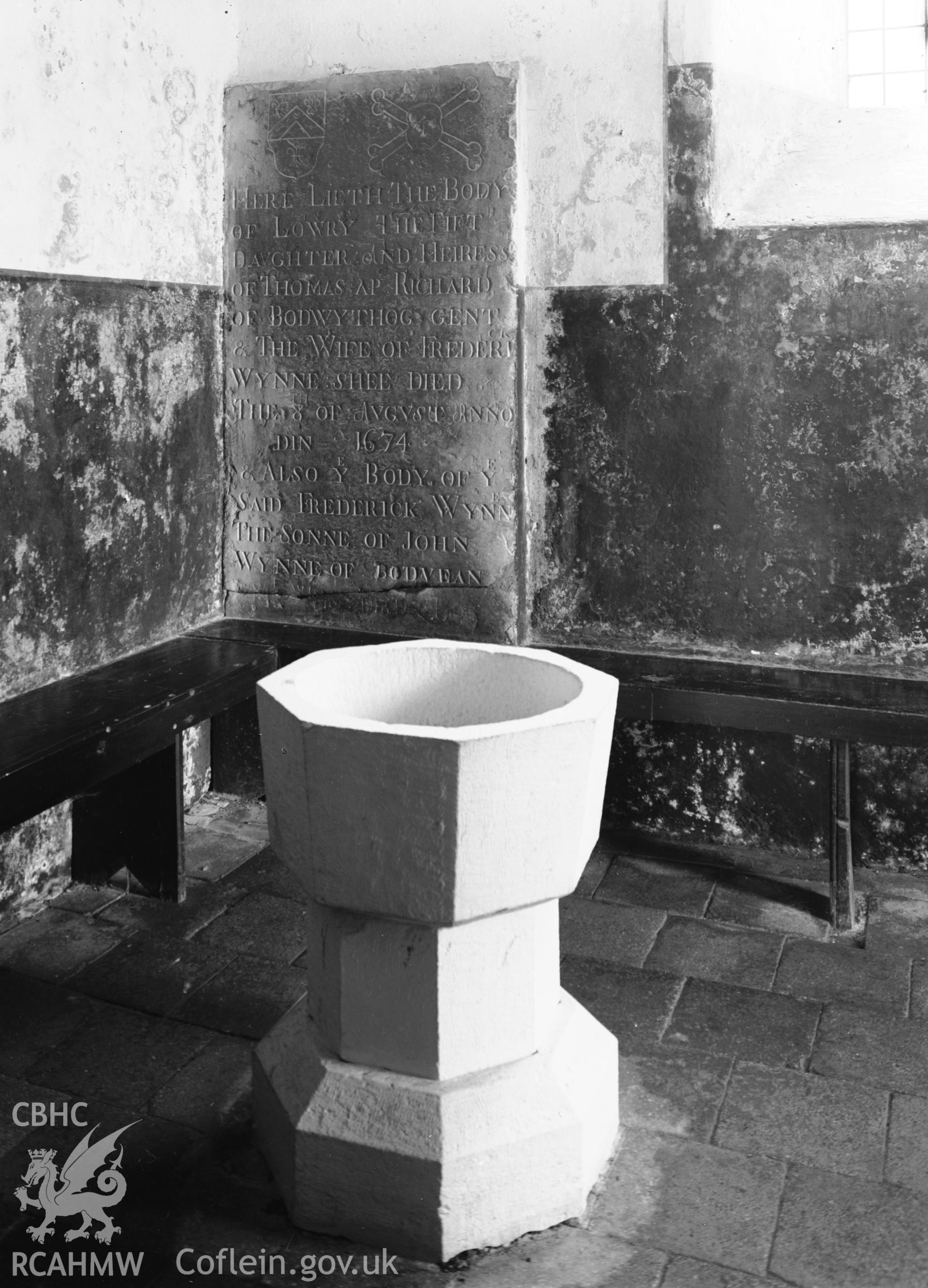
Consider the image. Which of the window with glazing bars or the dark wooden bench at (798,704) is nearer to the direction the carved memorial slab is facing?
the dark wooden bench

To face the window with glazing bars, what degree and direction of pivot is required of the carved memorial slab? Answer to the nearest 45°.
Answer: approximately 90° to its left

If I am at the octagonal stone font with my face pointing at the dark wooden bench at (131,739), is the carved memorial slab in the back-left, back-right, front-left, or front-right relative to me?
front-right

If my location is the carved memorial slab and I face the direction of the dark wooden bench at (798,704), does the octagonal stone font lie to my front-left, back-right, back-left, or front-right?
front-right

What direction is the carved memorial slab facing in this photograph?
toward the camera

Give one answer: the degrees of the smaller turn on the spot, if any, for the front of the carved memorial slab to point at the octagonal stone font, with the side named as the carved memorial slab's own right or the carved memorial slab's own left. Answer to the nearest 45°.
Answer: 0° — it already faces it

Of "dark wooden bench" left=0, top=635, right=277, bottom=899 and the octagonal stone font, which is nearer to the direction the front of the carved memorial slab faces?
the octagonal stone font

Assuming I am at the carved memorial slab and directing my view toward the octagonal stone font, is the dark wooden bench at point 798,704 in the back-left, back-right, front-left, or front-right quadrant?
front-left

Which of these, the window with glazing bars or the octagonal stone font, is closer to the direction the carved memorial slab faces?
the octagonal stone font
